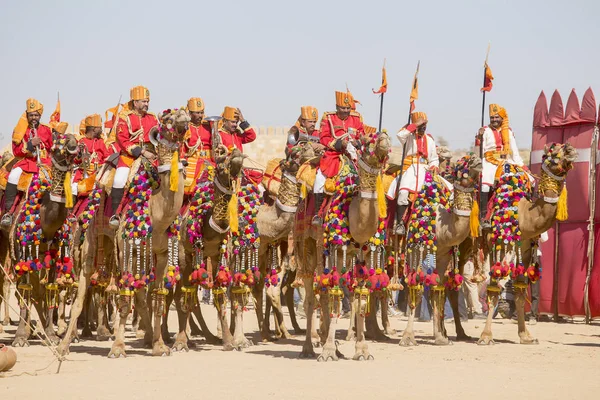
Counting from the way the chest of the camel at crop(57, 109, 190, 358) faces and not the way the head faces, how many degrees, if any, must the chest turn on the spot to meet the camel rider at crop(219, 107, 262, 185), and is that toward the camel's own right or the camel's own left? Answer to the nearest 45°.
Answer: approximately 90° to the camel's own left

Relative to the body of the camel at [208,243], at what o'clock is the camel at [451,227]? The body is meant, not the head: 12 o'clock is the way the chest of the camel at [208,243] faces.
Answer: the camel at [451,227] is roughly at 10 o'clock from the camel at [208,243].

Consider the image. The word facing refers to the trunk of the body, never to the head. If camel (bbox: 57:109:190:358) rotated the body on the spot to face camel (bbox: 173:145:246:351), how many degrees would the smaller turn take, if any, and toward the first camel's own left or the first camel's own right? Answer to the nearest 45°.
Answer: approximately 90° to the first camel's own left

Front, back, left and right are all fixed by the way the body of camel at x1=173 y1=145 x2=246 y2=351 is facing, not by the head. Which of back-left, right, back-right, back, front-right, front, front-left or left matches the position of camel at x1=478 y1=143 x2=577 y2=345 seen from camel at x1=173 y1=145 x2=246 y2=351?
front-left

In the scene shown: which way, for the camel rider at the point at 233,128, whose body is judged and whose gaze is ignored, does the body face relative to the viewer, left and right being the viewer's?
facing the viewer and to the right of the viewer

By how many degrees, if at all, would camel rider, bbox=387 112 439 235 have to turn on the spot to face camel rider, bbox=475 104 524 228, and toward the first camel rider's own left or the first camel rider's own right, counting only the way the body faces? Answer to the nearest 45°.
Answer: approximately 90° to the first camel rider's own left

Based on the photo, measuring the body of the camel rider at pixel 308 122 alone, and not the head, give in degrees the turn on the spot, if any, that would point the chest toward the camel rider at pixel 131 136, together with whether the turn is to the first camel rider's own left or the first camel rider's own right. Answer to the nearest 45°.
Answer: approximately 90° to the first camel rider's own right
